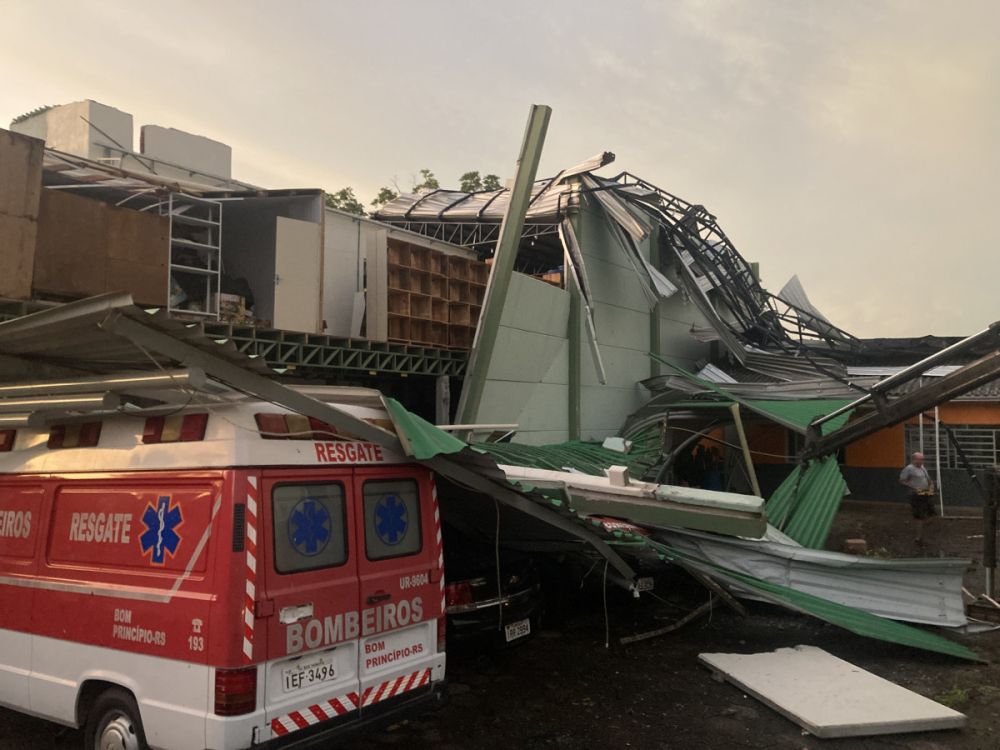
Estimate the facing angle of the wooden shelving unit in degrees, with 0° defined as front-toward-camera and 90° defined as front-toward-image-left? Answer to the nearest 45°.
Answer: approximately 315°

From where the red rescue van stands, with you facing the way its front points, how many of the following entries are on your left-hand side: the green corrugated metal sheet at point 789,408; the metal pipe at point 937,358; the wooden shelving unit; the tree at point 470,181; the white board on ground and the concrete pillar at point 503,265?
0

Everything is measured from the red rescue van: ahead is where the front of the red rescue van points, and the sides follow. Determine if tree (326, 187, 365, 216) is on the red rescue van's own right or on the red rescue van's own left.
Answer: on the red rescue van's own right

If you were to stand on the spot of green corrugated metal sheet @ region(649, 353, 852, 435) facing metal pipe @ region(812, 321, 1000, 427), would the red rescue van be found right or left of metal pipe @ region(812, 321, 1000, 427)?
right

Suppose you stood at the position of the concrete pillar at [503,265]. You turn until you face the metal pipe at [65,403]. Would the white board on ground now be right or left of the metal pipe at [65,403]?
left

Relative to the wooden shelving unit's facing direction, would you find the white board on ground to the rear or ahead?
ahead

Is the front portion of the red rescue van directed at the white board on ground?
no

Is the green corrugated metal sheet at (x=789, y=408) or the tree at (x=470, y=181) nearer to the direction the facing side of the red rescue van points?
the tree

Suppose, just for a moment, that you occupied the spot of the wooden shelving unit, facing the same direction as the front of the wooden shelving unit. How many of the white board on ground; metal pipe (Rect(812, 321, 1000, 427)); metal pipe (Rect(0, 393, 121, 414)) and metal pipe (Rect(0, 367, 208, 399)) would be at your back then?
0

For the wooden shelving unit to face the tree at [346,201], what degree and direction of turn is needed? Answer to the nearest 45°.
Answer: approximately 135° to its left

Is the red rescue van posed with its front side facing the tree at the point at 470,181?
no

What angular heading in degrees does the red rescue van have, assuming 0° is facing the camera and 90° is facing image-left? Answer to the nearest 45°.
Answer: approximately 135°

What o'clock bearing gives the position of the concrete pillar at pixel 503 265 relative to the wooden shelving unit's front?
The concrete pillar is roughly at 11 o'clock from the wooden shelving unit.

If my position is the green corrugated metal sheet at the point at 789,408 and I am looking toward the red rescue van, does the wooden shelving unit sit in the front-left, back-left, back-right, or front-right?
front-right

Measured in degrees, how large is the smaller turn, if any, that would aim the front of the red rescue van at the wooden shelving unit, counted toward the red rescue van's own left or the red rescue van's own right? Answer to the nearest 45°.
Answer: approximately 90° to the red rescue van's own right

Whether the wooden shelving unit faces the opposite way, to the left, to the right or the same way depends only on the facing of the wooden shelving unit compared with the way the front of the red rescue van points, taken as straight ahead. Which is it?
the opposite way

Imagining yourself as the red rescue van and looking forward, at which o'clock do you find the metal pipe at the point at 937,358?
The metal pipe is roughly at 4 o'clock from the red rescue van.

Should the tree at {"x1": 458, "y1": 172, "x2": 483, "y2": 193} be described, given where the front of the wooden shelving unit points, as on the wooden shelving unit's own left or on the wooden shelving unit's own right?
on the wooden shelving unit's own left

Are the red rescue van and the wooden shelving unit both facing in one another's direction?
no

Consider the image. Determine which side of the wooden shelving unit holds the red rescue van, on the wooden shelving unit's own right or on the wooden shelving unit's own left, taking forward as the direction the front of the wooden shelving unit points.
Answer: on the wooden shelving unit's own right
